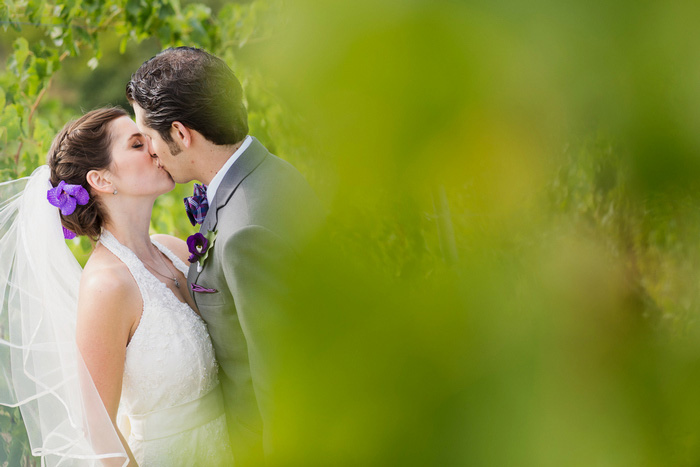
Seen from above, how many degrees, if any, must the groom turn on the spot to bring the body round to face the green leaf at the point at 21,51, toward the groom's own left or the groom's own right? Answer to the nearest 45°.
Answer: approximately 45° to the groom's own right

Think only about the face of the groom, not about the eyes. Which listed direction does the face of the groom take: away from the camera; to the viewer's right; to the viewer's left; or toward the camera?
to the viewer's left

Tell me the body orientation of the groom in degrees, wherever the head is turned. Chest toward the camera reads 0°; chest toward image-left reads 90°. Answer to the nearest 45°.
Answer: approximately 90°

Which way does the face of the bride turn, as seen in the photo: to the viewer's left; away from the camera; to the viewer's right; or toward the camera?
to the viewer's right
